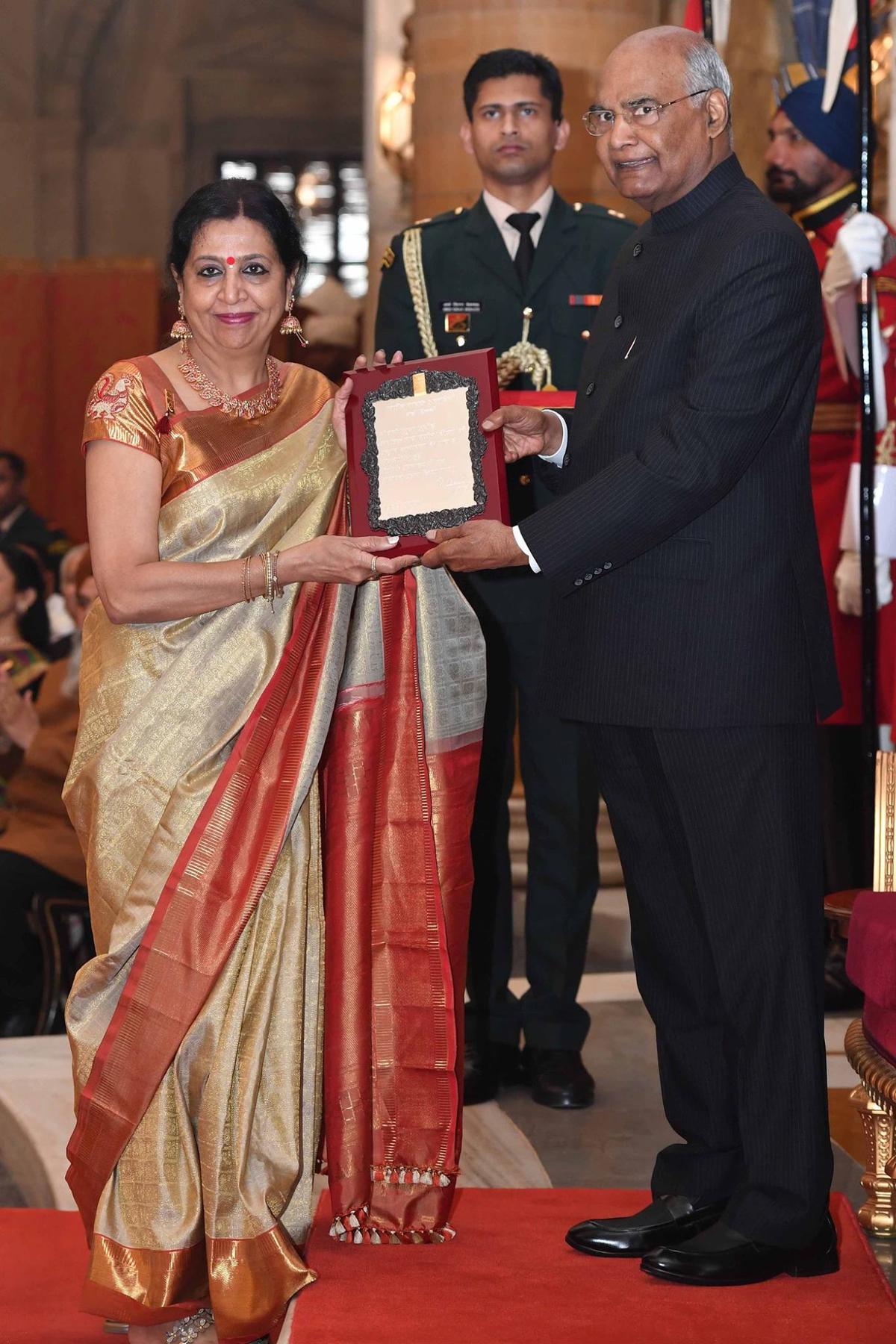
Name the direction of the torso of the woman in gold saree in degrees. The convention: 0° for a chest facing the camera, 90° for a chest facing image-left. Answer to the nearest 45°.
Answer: approximately 315°

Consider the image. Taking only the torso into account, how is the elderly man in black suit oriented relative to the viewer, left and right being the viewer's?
facing to the left of the viewer

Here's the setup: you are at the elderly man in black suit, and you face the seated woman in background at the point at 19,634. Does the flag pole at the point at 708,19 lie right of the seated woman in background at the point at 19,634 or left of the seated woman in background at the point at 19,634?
right

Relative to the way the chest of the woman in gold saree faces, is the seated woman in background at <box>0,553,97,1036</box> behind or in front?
behind

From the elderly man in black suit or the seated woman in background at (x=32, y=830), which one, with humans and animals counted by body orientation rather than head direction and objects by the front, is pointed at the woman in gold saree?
the elderly man in black suit

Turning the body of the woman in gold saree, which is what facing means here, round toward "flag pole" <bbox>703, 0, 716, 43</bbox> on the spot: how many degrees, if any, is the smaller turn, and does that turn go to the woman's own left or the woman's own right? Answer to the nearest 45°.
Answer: approximately 90° to the woman's own left

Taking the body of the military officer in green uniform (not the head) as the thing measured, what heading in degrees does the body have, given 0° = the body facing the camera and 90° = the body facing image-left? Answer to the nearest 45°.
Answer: approximately 0°
